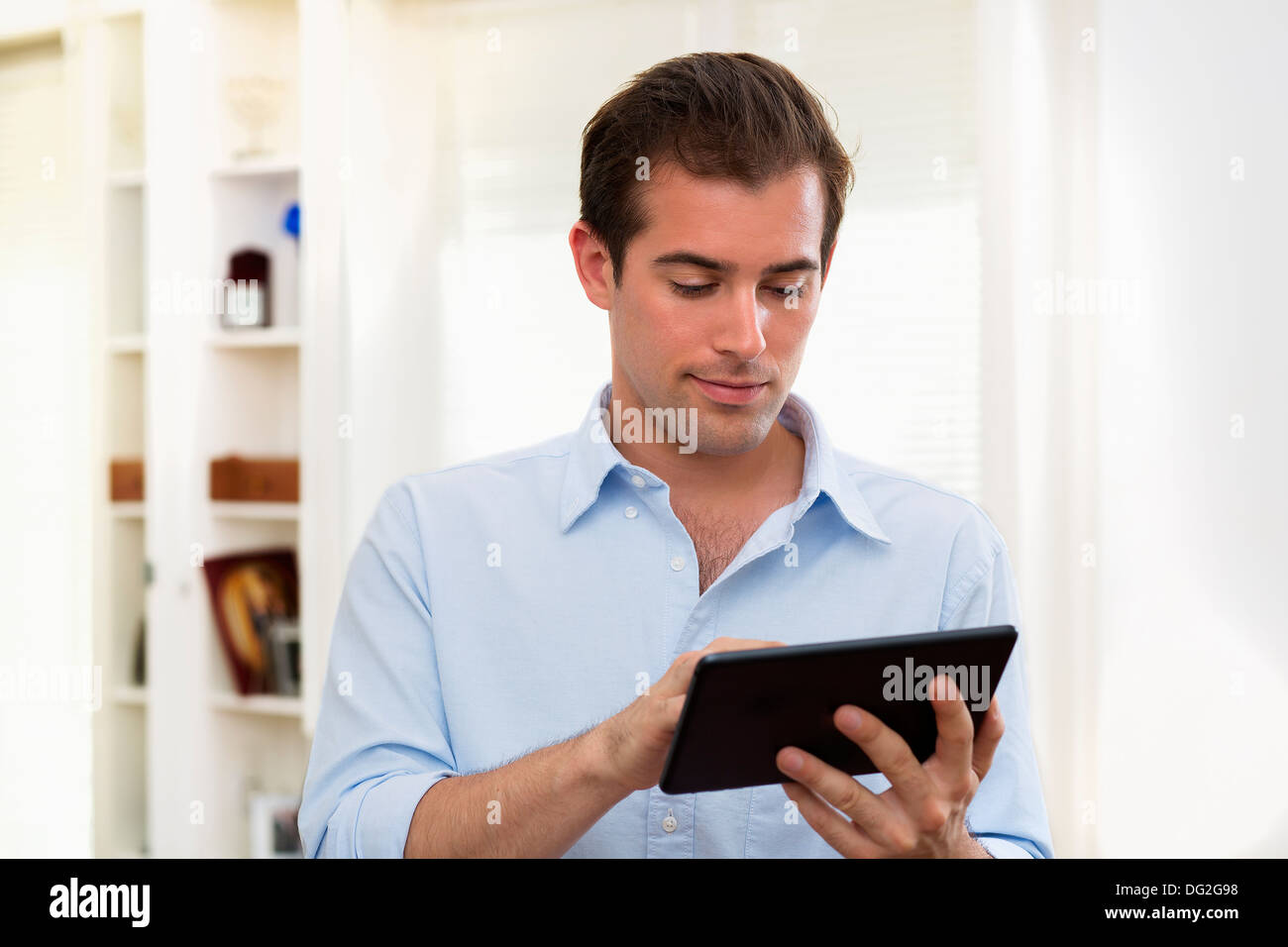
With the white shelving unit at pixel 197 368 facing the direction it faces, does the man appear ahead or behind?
ahead

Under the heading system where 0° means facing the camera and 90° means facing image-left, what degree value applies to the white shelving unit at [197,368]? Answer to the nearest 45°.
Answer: approximately 0°

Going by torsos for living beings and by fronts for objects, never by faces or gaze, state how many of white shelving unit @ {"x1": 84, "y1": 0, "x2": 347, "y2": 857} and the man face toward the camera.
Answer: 2

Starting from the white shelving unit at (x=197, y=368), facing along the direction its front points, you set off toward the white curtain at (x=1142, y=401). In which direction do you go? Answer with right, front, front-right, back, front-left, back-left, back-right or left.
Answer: front-left

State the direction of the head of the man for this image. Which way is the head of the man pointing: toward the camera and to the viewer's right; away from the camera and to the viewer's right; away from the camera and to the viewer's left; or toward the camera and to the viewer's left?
toward the camera and to the viewer's right

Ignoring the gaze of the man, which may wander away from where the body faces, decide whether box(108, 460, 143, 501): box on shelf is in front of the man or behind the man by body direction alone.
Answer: behind

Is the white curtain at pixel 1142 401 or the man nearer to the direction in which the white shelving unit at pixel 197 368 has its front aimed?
the man
